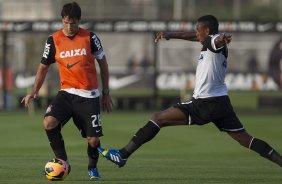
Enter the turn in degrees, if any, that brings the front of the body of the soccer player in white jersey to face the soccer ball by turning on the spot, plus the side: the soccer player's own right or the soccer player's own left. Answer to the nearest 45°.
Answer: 0° — they already face it

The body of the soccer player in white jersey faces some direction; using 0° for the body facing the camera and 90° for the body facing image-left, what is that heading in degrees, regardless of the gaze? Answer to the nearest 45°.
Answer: approximately 90°
